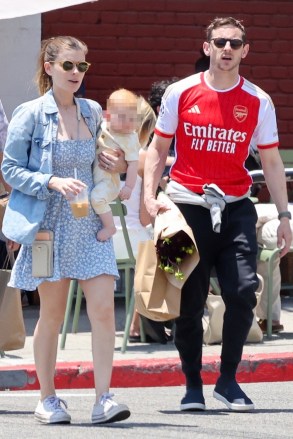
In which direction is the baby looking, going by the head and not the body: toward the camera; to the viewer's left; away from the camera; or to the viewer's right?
toward the camera

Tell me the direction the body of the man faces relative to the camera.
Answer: toward the camera

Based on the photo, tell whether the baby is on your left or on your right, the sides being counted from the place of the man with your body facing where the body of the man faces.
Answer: on your right

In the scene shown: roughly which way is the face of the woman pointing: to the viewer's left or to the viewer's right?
to the viewer's right

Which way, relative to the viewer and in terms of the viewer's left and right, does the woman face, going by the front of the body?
facing the viewer and to the right of the viewer

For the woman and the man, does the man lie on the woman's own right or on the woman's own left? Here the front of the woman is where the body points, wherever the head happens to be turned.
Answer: on the woman's own left

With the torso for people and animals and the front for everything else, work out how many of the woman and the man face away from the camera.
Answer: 0

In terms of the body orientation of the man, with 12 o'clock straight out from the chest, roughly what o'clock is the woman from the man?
The woman is roughly at 2 o'clock from the man.
